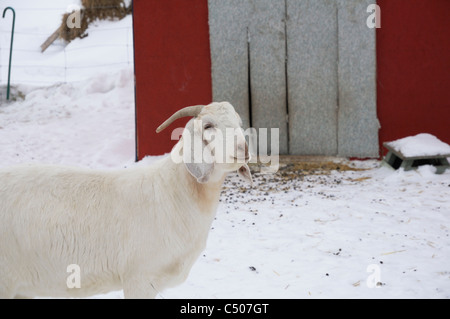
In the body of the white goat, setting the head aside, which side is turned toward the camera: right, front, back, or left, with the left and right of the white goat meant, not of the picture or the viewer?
right

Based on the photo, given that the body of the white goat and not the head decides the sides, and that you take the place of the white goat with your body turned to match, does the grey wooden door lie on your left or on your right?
on your left
